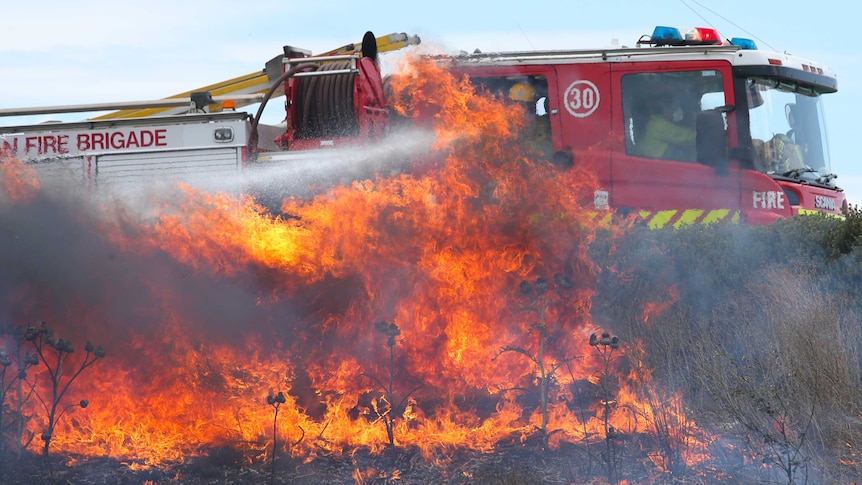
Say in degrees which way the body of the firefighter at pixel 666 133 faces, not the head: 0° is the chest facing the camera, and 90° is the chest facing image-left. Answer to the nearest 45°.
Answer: approximately 270°
